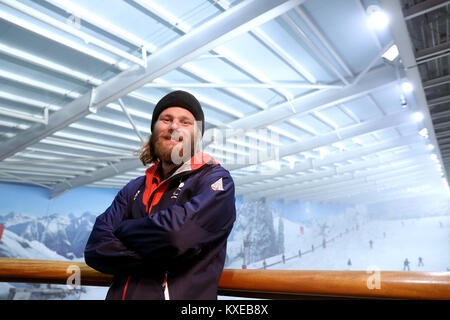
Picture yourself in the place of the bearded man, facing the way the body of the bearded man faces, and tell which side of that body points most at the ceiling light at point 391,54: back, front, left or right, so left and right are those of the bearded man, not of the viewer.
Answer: back

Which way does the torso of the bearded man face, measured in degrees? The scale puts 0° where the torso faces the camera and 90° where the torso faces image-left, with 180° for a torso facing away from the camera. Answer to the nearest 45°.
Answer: approximately 45°

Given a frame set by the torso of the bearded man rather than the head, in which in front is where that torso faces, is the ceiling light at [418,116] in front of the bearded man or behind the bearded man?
behind
